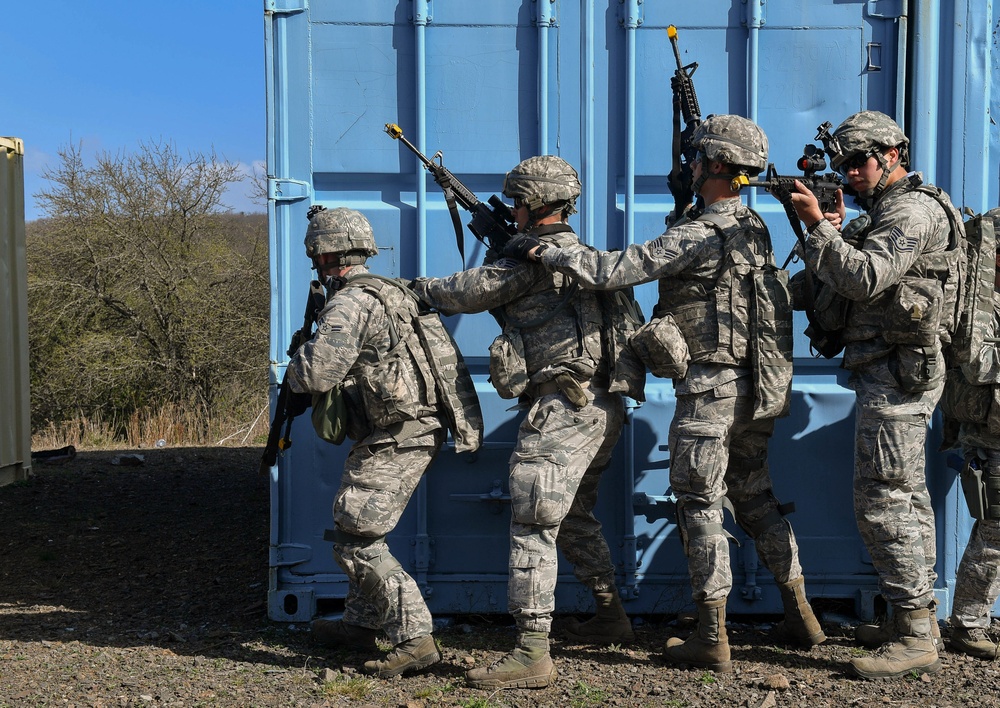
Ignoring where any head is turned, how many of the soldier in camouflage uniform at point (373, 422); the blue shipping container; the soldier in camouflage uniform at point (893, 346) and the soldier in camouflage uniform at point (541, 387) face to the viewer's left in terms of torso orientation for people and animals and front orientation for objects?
3

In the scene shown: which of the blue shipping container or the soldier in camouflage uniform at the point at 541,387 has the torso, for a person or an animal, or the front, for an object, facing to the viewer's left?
the soldier in camouflage uniform

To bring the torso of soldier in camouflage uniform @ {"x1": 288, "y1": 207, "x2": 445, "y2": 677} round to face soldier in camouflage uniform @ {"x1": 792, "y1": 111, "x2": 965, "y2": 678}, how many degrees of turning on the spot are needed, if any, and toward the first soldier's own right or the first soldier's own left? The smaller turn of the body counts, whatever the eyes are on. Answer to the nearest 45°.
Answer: approximately 180°

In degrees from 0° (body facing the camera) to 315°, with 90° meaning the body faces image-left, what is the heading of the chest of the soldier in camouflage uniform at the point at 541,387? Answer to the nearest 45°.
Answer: approximately 90°

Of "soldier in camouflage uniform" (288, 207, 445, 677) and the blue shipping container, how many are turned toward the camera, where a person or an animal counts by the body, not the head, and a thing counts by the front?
1

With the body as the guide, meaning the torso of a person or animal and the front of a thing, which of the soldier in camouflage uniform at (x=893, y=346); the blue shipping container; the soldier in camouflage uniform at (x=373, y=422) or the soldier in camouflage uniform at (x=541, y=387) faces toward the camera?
the blue shipping container

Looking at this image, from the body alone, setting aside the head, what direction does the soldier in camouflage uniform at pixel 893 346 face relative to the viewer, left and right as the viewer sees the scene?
facing to the left of the viewer

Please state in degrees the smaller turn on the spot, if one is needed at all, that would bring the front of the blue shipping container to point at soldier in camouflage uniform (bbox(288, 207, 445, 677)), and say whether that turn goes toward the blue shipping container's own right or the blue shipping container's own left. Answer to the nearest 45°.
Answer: approximately 45° to the blue shipping container's own right

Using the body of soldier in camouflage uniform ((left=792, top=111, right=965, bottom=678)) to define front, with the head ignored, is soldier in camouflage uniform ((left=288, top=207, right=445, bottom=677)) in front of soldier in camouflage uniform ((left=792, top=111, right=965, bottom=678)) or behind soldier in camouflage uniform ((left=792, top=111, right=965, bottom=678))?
in front

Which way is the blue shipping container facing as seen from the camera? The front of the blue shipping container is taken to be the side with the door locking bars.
toward the camera
